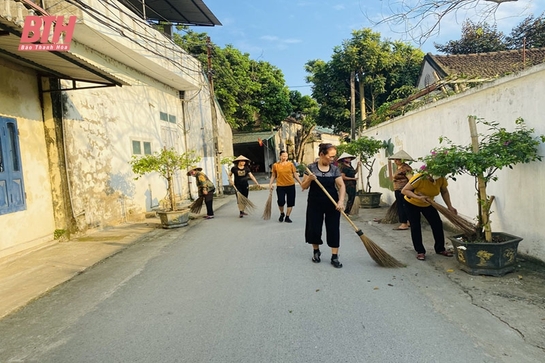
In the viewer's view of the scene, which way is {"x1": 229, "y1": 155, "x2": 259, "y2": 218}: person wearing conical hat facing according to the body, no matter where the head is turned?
toward the camera

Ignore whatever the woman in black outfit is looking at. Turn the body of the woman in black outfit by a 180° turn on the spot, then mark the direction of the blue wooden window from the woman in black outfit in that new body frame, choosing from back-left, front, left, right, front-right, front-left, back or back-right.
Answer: left

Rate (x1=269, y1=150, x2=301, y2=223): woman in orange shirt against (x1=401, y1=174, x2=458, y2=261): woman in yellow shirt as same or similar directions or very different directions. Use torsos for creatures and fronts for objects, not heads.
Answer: same or similar directions

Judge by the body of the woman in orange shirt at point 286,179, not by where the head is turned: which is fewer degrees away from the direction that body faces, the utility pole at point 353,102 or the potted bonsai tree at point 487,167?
the potted bonsai tree

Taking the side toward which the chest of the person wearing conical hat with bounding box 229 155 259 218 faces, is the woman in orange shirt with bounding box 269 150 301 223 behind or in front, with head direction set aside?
in front

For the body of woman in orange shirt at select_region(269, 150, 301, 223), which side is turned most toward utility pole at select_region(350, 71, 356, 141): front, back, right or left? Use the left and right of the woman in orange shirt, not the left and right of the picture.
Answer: back

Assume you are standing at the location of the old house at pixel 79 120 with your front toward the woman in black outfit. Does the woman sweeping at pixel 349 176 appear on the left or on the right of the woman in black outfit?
left

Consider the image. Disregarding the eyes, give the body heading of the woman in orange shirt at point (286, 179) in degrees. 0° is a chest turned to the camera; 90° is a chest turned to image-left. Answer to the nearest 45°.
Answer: approximately 0°

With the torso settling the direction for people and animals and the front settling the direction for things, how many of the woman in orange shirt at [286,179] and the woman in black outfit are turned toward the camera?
2

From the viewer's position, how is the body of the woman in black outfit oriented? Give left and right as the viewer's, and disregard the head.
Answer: facing the viewer

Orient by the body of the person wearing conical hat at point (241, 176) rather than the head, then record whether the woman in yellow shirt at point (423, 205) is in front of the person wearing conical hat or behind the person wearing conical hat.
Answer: in front

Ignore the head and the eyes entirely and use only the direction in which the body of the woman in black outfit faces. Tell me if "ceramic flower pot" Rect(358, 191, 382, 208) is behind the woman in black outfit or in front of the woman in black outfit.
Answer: behind
